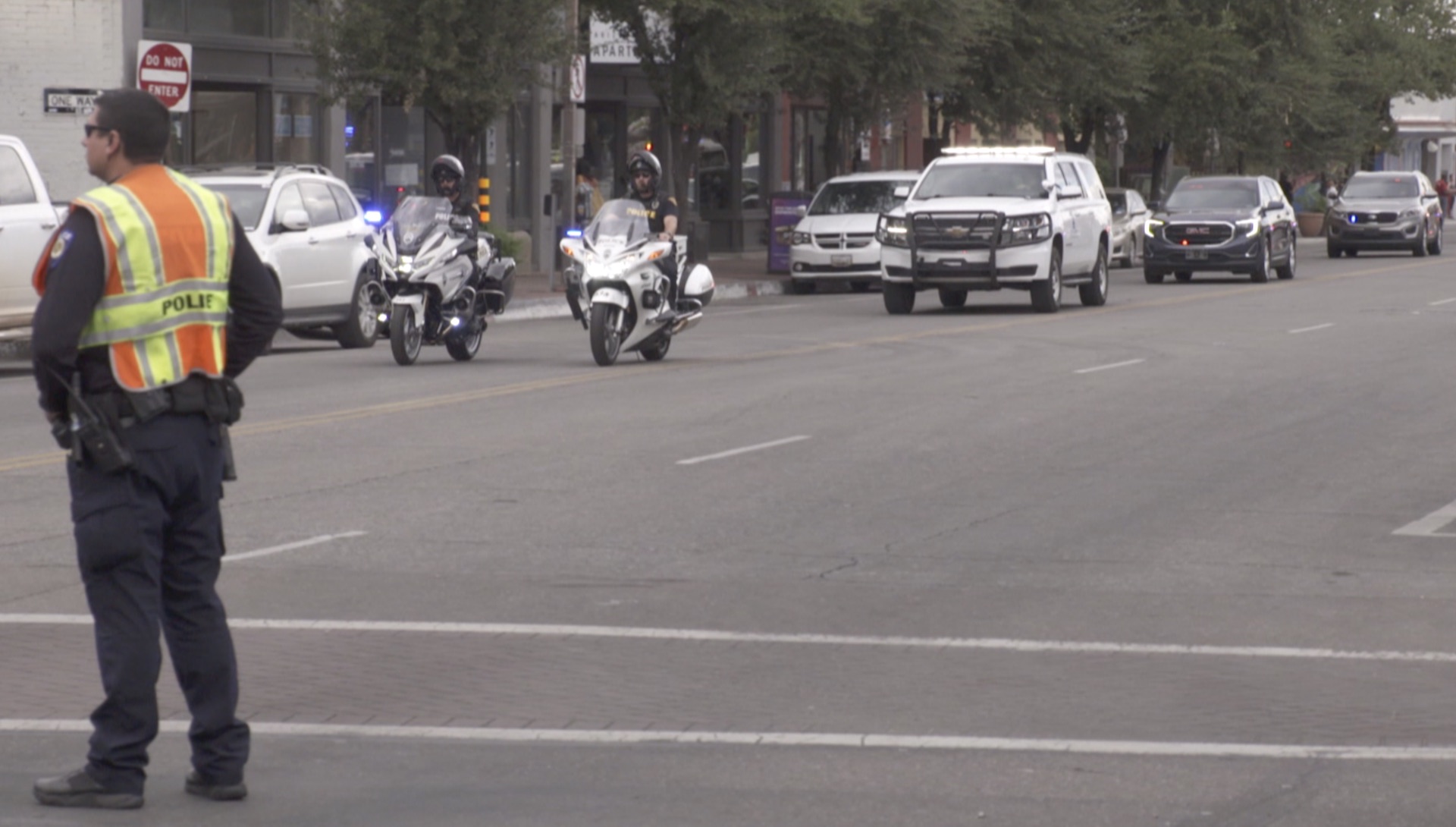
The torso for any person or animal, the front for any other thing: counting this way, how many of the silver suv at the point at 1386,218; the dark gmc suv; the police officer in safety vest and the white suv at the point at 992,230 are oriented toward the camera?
3

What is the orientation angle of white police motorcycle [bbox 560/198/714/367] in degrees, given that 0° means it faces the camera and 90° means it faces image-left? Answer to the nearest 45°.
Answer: approximately 45°

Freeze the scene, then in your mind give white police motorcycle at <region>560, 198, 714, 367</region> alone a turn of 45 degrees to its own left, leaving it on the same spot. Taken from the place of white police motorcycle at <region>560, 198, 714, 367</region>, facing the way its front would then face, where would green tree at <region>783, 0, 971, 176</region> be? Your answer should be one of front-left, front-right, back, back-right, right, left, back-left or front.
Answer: back

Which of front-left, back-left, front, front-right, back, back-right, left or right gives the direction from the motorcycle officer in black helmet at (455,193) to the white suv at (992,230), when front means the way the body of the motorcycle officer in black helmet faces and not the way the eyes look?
back

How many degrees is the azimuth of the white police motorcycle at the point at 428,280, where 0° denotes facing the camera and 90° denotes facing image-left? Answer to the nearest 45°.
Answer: approximately 45°

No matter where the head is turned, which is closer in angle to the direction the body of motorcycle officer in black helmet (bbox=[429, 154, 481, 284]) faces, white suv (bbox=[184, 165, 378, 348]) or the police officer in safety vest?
the police officer in safety vest

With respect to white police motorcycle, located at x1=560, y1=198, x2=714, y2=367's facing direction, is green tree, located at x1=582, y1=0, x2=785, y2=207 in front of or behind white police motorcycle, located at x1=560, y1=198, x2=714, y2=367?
behind

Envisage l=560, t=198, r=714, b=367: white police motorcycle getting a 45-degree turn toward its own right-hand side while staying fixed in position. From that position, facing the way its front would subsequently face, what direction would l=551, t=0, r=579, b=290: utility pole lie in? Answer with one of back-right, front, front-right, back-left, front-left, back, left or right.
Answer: right

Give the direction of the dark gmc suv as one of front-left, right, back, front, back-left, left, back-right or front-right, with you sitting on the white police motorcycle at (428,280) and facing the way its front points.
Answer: back

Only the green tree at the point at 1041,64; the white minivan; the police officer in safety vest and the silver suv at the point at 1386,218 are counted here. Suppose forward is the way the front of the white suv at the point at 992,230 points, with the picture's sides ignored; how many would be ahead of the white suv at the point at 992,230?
1

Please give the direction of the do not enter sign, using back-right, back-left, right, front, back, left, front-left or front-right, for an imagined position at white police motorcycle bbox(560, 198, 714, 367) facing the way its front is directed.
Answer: right

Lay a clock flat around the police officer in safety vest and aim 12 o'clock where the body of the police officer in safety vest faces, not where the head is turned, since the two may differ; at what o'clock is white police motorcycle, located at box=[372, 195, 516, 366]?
The white police motorcycle is roughly at 2 o'clock from the police officer in safety vest.

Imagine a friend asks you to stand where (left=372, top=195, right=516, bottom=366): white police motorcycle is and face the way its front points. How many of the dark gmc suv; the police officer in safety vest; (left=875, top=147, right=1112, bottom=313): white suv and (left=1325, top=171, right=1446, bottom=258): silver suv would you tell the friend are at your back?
3

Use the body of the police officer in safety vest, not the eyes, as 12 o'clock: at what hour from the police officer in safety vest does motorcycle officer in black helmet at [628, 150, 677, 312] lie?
The motorcycle officer in black helmet is roughly at 2 o'clock from the police officer in safety vest.

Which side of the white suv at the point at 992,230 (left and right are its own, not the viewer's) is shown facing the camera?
front
